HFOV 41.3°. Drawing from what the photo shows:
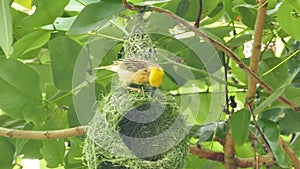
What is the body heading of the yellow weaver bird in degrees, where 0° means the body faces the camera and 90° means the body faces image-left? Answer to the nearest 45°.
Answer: approximately 270°
